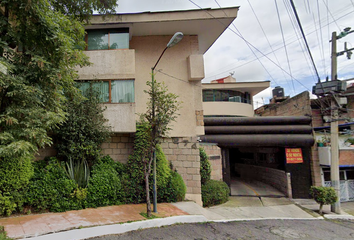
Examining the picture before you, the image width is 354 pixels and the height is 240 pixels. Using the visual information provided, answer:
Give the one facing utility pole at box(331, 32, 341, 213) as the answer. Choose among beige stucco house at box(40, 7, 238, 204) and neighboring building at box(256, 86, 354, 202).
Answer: the neighboring building

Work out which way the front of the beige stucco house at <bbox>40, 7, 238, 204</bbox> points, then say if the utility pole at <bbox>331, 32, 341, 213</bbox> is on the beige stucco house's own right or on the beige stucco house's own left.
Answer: on the beige stucco house's own left

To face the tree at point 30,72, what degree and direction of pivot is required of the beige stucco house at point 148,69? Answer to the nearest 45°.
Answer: approximately 45° to its right

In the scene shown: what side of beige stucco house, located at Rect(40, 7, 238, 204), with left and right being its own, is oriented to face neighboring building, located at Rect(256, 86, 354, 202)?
left

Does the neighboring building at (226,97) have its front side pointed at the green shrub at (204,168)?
yes

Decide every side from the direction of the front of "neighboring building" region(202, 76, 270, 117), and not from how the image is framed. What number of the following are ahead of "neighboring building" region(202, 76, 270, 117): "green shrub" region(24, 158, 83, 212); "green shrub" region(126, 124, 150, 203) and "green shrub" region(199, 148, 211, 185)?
3

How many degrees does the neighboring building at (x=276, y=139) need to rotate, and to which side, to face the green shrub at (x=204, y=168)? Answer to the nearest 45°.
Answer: approximately 45° to its right

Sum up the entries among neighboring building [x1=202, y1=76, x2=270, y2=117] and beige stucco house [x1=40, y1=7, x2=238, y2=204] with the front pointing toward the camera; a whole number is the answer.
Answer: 2
